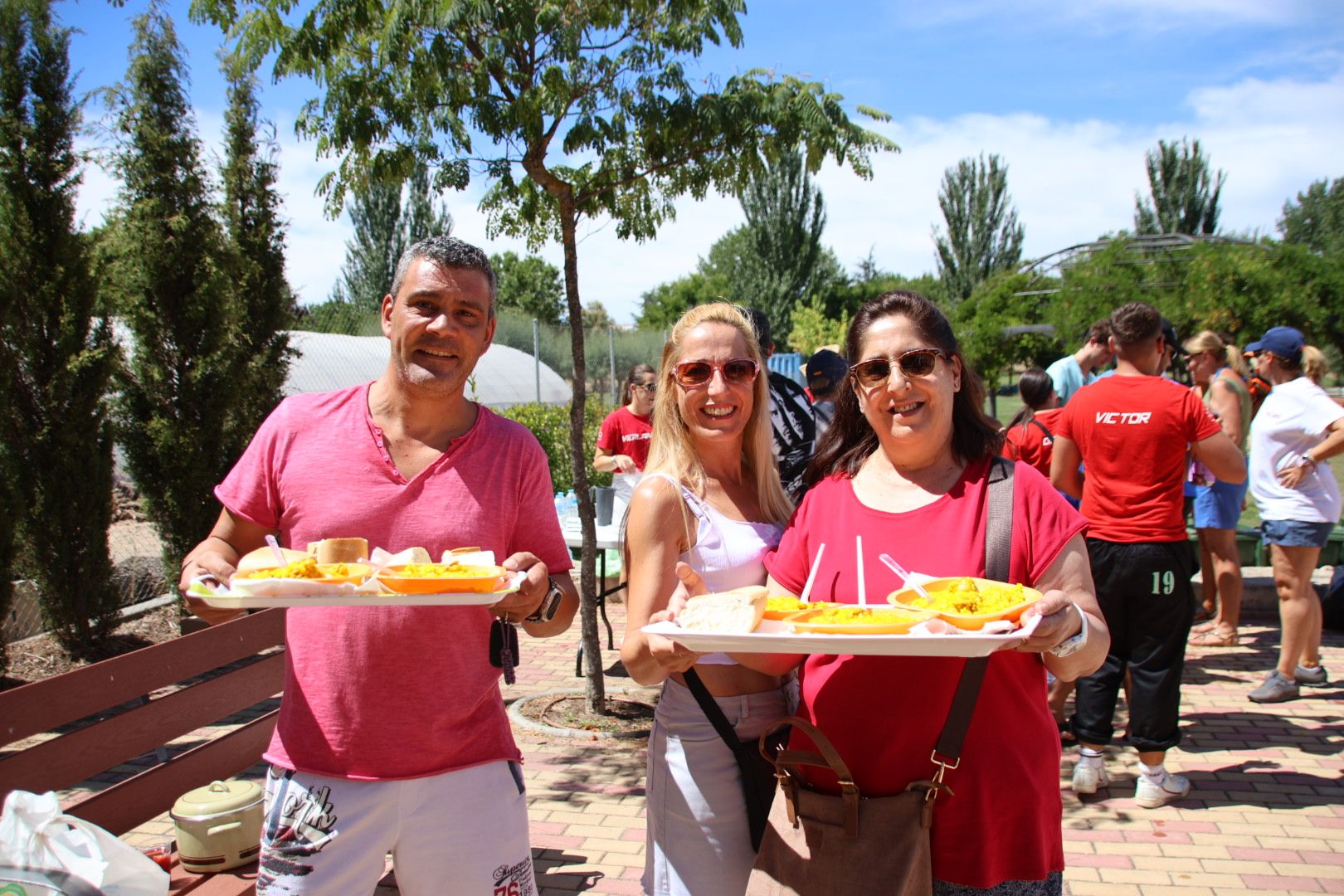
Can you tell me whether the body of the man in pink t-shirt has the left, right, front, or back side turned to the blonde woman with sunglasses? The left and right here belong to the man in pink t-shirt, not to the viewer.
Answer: left

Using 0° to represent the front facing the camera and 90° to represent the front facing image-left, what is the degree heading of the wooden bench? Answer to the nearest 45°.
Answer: approximately 315°

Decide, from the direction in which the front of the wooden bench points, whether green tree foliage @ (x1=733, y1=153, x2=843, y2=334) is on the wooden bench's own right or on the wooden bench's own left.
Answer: on the wooden bench's own left

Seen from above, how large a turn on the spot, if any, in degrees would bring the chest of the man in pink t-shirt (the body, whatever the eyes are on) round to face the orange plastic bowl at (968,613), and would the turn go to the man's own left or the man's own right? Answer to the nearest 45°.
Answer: approximately 45° to the man's own left

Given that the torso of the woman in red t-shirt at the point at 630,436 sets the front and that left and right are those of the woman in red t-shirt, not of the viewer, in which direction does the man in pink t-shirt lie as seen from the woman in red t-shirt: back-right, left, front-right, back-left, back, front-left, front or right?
front-right

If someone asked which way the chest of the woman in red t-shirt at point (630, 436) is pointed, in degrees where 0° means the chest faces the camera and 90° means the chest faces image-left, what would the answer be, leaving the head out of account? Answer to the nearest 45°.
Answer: approximately 315°

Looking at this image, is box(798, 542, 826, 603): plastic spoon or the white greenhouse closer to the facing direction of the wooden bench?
the plastic spoon

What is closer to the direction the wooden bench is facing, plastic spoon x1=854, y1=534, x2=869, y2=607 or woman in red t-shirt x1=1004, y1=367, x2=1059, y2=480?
the plastic spoon

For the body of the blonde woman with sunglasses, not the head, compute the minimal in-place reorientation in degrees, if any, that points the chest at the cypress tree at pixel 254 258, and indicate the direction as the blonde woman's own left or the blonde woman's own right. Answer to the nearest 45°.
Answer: approximately 180°

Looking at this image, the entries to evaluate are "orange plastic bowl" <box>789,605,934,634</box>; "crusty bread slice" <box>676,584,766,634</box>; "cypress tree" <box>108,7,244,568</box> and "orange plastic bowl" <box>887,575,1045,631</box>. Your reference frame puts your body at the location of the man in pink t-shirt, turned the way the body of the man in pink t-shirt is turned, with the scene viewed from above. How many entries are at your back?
1

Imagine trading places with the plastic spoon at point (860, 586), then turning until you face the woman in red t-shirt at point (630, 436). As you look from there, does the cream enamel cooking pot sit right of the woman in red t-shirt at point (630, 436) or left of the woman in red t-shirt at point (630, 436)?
left

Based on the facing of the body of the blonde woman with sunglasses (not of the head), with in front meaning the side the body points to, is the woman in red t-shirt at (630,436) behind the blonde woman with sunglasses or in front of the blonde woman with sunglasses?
behind
